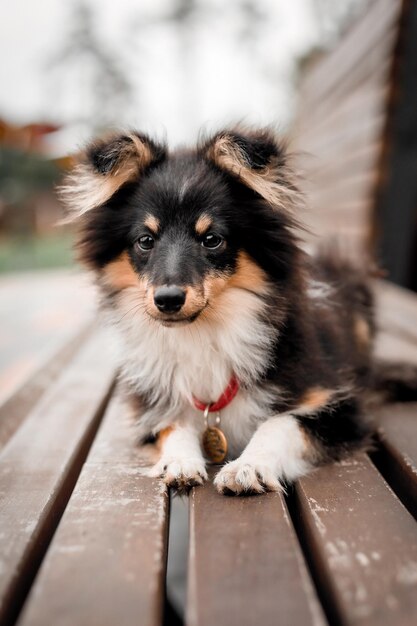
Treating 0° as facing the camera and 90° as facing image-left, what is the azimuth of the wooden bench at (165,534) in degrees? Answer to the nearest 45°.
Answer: approximately 90°

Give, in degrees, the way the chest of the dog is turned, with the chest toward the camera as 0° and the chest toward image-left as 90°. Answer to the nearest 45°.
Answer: approximately 45°
